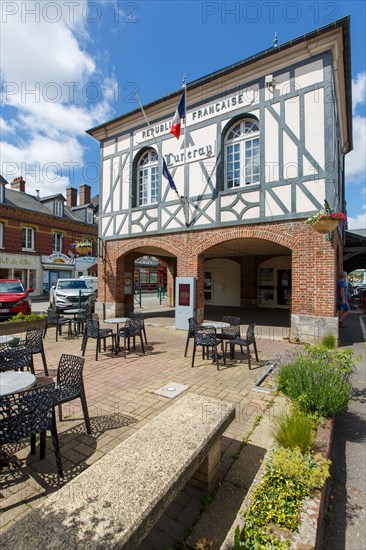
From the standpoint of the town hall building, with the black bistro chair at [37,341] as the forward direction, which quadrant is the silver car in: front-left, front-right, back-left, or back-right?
front-right

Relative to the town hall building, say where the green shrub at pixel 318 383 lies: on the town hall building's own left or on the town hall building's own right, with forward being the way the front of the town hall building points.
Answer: on the town hall building's own left

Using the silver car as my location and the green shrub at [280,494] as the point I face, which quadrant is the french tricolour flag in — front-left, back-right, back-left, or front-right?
front-left

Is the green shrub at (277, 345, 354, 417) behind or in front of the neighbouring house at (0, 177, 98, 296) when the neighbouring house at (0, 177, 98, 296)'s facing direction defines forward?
in front

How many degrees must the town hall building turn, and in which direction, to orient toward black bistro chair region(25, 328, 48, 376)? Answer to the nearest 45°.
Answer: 0° — it already faces it

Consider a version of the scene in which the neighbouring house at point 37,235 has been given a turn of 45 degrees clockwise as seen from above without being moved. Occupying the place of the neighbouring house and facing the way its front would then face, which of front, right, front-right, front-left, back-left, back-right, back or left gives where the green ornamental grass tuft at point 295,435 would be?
front

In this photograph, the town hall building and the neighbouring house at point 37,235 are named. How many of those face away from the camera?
0

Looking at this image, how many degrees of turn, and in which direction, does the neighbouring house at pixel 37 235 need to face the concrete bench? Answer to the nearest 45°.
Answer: approximately 45° to its right

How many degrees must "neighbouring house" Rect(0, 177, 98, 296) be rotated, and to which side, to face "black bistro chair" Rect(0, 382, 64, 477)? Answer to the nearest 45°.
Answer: approximately 45° to its right

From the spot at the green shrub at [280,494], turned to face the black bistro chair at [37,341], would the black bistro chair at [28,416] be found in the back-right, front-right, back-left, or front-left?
front-left

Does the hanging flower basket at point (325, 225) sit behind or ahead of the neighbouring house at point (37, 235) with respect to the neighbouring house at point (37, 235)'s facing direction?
ahead
